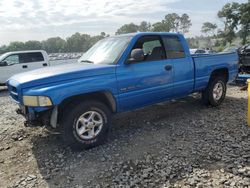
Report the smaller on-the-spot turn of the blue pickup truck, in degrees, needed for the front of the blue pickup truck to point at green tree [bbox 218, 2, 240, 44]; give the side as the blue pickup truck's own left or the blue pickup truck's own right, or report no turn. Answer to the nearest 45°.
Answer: approximately 180°

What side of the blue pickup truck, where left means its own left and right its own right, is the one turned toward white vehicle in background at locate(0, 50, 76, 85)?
right

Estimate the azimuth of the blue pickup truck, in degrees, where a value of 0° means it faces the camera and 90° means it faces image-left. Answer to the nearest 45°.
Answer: approximately 45°
